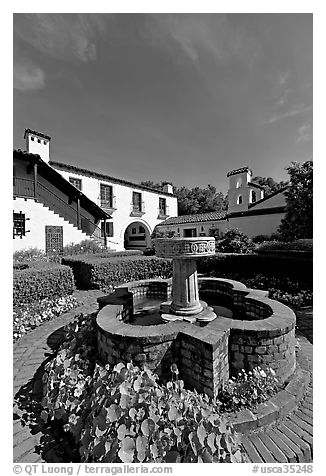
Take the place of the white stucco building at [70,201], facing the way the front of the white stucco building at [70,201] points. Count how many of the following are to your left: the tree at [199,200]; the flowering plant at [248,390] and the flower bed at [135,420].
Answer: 1

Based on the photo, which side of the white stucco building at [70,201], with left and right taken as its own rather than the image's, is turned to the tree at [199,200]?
left

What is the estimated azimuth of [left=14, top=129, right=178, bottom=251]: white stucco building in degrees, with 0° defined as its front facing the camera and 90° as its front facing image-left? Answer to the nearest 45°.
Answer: approximately 315°

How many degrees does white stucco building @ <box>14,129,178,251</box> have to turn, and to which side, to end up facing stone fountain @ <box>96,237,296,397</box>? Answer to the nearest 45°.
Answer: approximately 45° to its right

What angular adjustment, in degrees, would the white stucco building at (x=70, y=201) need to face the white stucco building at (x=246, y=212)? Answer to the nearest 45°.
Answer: approximately 45° to its left

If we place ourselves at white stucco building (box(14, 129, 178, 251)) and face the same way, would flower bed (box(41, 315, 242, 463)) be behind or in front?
in front

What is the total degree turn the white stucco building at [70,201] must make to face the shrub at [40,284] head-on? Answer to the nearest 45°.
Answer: approximately 45° to its right

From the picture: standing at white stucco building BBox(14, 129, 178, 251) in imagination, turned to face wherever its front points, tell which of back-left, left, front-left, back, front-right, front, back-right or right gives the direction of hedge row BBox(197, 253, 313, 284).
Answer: front

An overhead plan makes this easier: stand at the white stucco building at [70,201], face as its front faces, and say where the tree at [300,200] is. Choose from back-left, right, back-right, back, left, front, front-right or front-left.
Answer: front

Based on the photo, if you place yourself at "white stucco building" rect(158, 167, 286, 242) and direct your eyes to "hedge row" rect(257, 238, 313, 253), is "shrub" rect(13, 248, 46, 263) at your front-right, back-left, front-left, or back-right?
front-right

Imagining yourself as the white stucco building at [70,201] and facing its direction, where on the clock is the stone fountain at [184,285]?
The stone fountain is roughly at 1 o'clock from the white stucco building.
